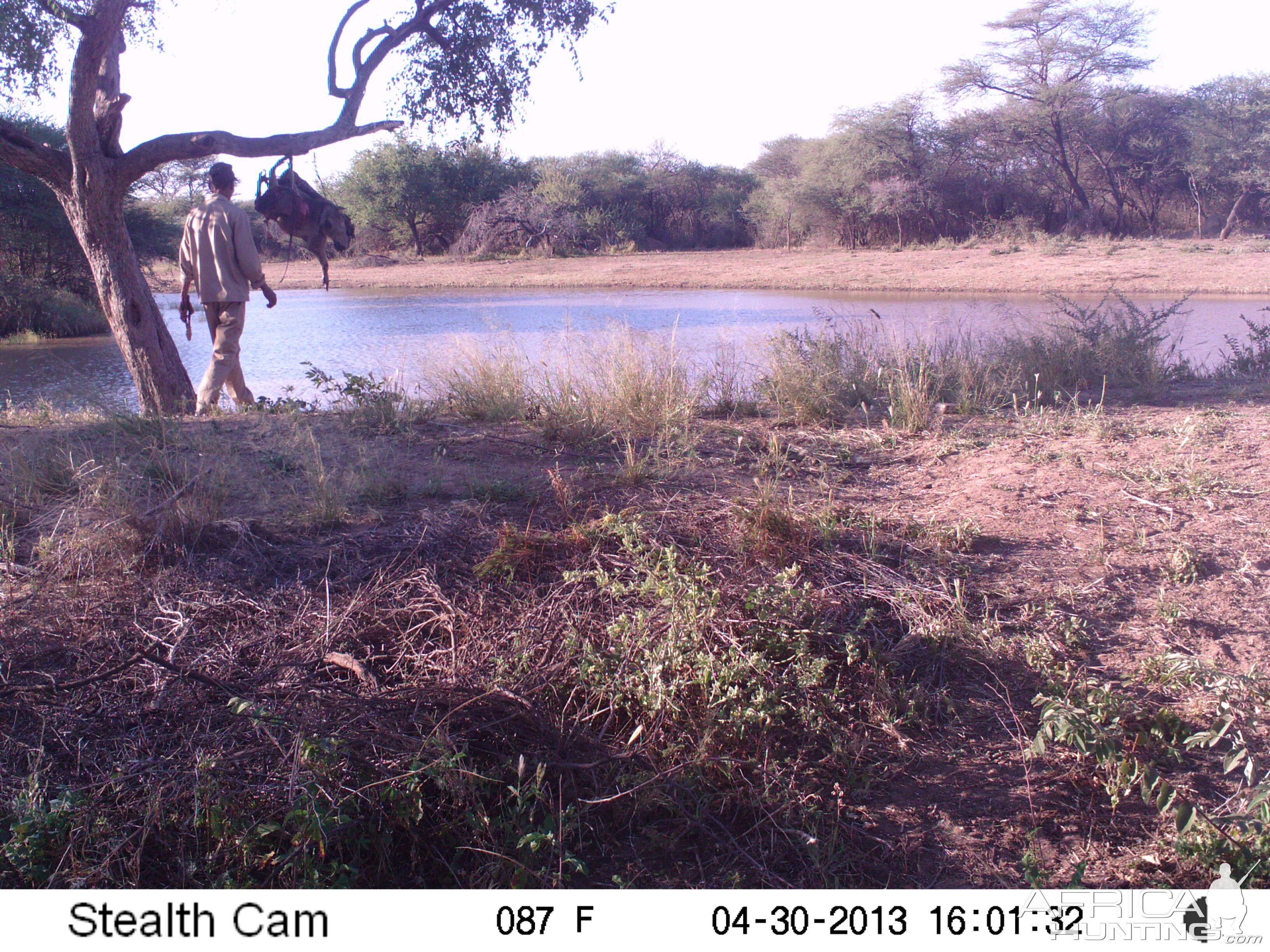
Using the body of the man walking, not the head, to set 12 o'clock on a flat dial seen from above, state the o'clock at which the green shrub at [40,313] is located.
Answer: The green shrub is roughly at 10 o'clock from the man walking.

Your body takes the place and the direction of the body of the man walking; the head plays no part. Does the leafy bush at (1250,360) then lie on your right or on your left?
on your right
